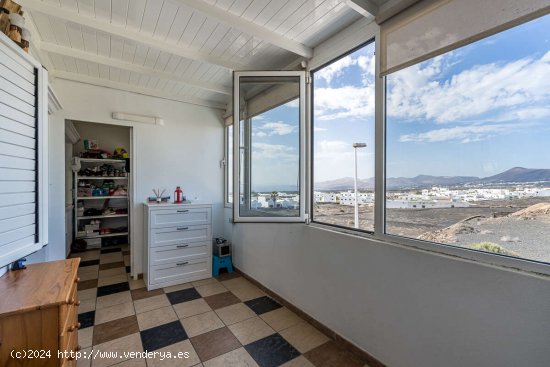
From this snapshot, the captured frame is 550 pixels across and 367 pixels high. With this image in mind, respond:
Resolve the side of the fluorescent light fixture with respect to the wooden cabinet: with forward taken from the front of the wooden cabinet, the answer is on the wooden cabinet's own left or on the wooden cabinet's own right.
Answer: on the wooden cabinet's own left

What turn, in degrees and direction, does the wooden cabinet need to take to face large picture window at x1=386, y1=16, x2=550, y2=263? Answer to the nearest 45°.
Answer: approximately 45° to its right

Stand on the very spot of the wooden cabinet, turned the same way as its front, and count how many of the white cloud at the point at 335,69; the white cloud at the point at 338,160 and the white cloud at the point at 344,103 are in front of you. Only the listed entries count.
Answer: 3

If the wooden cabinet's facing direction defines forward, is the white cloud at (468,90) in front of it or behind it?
in front

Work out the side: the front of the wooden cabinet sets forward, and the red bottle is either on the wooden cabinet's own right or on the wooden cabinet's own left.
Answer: on the wooden cabinet's own left

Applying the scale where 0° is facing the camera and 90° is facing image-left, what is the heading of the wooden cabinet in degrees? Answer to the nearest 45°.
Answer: approximately 270°

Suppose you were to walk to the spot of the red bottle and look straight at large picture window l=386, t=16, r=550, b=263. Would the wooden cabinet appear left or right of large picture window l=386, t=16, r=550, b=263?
right
